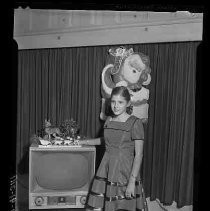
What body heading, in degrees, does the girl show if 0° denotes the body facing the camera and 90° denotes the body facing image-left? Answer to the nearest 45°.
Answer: approximately 45°

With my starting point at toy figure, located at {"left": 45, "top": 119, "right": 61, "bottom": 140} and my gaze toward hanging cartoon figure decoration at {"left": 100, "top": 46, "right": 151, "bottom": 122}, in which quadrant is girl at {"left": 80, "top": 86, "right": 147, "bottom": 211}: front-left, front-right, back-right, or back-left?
front-right

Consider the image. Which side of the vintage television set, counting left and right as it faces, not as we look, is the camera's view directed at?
front

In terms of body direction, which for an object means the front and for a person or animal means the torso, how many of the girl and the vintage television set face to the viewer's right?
0
